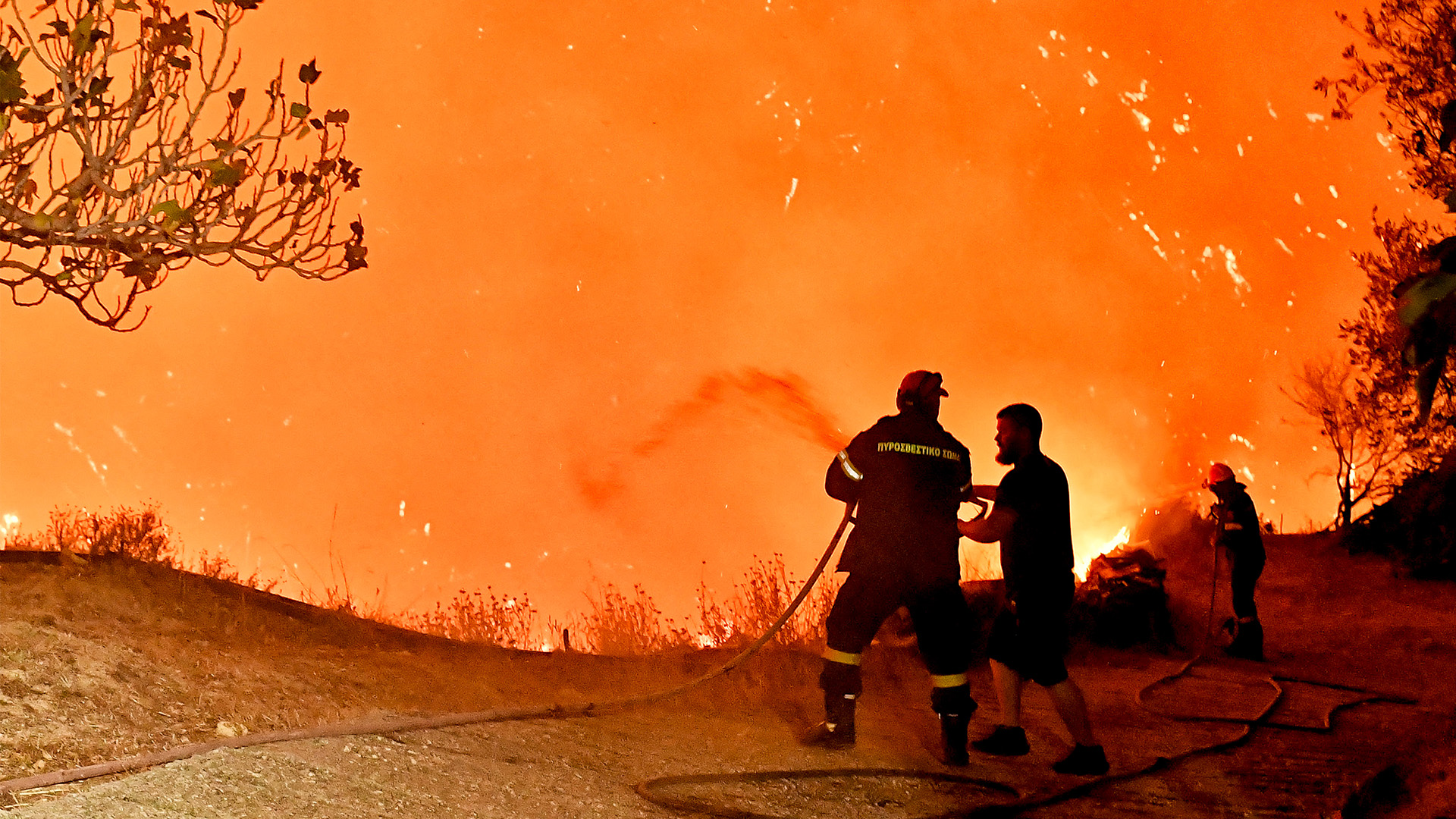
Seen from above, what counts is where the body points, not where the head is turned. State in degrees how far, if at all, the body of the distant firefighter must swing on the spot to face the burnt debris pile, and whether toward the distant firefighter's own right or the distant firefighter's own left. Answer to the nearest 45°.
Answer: approximately 45° to the distant firefighter's own left

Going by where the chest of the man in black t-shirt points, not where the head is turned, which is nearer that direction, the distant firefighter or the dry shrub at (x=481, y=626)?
the dry shrub

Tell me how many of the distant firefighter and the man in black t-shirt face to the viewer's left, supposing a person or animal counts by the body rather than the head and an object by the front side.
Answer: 2

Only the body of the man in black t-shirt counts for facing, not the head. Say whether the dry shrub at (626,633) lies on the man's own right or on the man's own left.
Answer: on the man's own right

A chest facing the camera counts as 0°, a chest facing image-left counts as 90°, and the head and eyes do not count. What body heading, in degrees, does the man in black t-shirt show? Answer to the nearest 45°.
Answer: approximately 90°

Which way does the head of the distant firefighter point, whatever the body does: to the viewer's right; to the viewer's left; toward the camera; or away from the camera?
to the viewer's left

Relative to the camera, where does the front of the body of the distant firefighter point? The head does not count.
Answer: to the viewer's left

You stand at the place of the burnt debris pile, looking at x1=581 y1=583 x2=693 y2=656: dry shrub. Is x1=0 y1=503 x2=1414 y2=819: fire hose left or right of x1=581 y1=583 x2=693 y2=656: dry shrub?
left

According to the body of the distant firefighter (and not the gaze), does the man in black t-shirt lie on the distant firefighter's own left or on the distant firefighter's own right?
on the distant firefighter's own left

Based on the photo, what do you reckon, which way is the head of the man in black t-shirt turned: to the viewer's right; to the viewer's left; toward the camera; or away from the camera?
to the viewer's left

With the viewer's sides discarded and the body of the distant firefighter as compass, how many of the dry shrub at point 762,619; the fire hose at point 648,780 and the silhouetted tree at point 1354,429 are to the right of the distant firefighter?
1

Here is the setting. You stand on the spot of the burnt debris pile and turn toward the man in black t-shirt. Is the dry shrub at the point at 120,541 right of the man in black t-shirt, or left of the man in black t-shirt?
right

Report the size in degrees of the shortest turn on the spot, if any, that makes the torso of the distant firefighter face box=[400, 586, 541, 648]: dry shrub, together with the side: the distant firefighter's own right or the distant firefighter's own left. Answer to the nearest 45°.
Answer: approximately 45° to the distant firefighter's own left

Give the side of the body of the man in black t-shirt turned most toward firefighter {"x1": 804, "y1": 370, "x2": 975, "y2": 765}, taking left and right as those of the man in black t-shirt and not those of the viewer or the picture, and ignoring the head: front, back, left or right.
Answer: front

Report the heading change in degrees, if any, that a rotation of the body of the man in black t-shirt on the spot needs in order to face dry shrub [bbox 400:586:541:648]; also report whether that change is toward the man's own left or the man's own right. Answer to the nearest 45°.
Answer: approximately 45° to the man's own right
